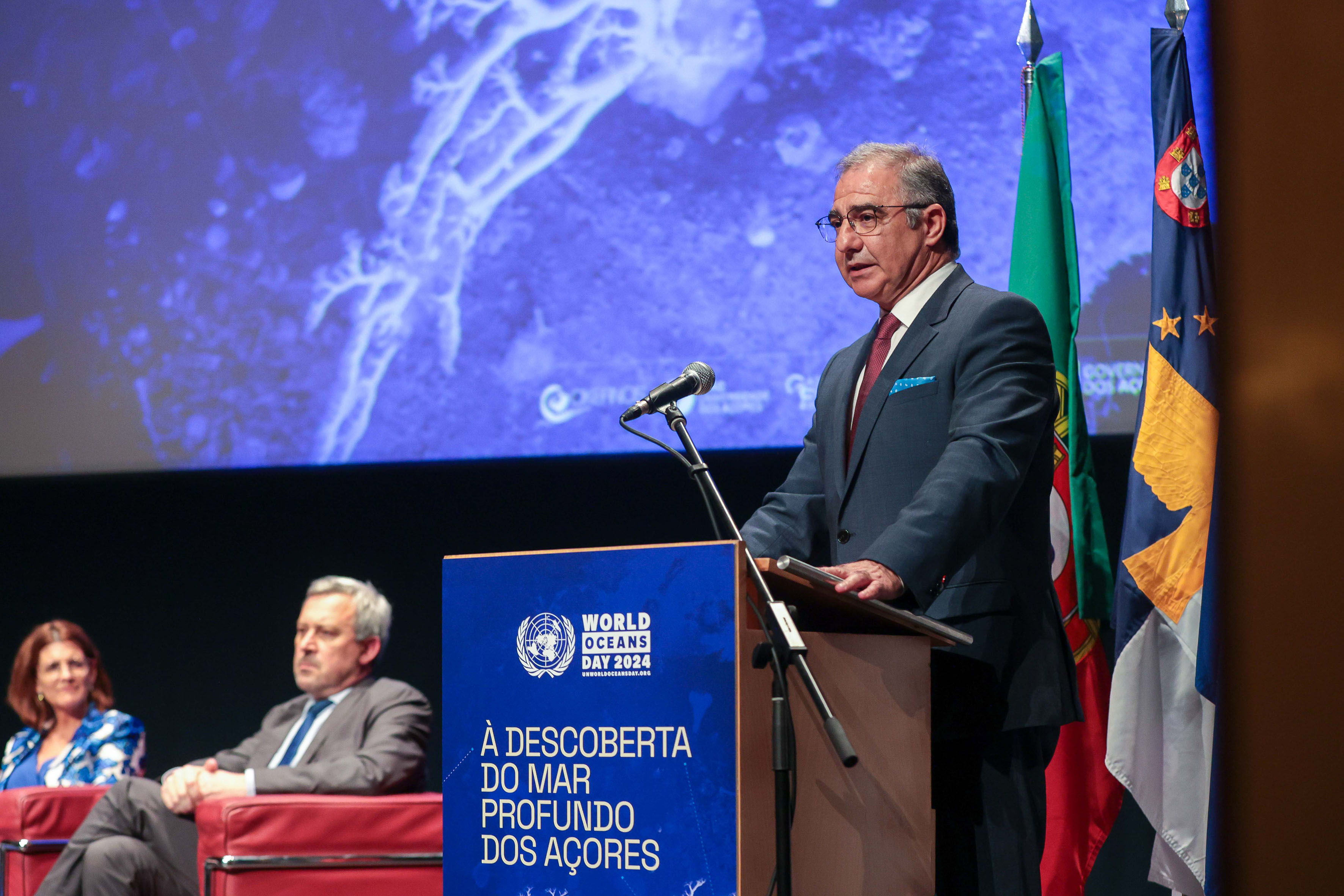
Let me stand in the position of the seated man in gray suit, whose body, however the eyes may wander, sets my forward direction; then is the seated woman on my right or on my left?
on my right

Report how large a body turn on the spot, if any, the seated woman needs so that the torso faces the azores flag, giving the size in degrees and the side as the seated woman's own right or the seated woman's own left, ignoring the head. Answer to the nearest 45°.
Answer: approximately 90° to the seated woman's own left

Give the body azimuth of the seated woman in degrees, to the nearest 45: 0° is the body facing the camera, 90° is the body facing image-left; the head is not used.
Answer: approximately 45°

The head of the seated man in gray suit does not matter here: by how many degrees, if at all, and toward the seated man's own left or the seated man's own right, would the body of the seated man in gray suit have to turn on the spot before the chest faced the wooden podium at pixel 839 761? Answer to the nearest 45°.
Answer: approximately 45° to the seated man's own left

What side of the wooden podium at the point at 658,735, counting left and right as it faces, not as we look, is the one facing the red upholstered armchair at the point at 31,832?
right

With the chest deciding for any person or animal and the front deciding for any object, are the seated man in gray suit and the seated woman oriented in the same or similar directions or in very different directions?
same or similar directions

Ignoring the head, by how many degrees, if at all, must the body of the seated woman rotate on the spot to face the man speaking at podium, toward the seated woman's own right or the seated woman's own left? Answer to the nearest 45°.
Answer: approximately 45° to the seated woman's own left

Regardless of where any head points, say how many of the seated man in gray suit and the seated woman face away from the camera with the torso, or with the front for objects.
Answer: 0

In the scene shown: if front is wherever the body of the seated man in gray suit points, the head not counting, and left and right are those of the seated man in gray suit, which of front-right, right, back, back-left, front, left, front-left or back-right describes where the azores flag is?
left

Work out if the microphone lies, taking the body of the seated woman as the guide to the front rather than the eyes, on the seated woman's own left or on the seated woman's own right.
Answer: on the seated woman's own left

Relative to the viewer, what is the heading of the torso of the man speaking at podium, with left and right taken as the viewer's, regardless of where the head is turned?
facing the viewer and to the left of the viewer

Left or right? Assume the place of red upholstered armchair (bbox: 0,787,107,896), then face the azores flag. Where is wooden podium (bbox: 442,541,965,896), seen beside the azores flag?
right
